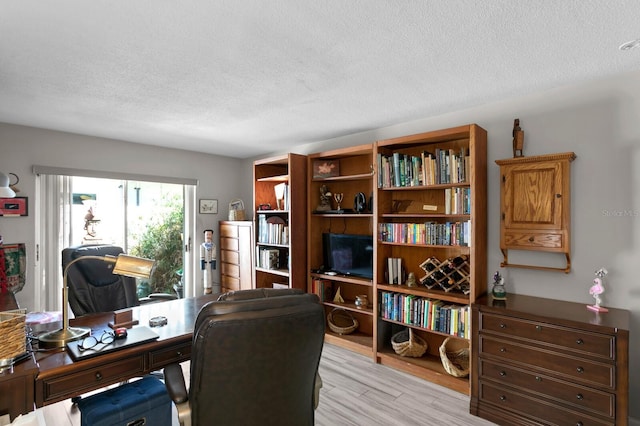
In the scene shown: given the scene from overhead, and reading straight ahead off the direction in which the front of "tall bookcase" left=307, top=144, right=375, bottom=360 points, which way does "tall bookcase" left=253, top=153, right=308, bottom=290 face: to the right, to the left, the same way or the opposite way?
the same way

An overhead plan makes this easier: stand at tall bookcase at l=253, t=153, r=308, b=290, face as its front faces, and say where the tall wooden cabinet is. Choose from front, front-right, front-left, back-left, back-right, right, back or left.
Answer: right

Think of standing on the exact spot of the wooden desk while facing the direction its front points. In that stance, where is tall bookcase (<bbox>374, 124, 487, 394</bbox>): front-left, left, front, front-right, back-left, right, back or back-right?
front-left

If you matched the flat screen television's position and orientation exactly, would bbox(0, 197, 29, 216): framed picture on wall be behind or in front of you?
in front

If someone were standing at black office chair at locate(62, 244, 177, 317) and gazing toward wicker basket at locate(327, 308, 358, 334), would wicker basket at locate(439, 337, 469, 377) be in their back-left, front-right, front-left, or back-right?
front-right

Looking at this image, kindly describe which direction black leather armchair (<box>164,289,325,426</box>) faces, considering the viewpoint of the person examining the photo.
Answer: facing away from the viewer and to the left of the viewer

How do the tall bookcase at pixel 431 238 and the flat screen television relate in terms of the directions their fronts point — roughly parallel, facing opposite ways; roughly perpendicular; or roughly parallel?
roughly parallel

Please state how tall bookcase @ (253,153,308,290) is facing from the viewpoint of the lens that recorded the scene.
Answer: facing the viewer and to the left of the viewer

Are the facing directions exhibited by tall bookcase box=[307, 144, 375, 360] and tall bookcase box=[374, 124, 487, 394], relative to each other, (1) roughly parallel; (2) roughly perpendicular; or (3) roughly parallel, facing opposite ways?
roughly parallel

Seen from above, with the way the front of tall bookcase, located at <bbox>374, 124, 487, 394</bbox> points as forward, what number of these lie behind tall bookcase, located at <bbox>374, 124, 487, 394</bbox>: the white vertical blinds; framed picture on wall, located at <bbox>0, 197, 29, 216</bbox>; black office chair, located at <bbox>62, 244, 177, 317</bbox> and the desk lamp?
0

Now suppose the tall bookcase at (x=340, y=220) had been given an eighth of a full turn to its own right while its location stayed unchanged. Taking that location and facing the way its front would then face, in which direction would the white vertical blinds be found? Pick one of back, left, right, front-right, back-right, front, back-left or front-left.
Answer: front

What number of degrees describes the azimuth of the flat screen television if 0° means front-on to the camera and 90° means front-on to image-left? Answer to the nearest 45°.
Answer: approximately 45°

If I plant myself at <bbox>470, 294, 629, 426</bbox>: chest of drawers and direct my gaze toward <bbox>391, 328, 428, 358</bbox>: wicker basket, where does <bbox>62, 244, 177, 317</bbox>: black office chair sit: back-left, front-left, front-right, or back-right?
front-left

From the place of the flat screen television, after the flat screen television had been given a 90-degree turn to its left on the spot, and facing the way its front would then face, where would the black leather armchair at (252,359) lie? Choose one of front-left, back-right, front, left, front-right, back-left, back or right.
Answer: front-right

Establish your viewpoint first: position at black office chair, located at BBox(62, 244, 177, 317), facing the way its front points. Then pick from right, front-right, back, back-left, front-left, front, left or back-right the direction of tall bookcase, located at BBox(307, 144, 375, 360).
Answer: front-left

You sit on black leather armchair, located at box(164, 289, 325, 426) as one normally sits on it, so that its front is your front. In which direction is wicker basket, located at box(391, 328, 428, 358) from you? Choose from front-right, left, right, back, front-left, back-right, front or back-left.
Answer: right
